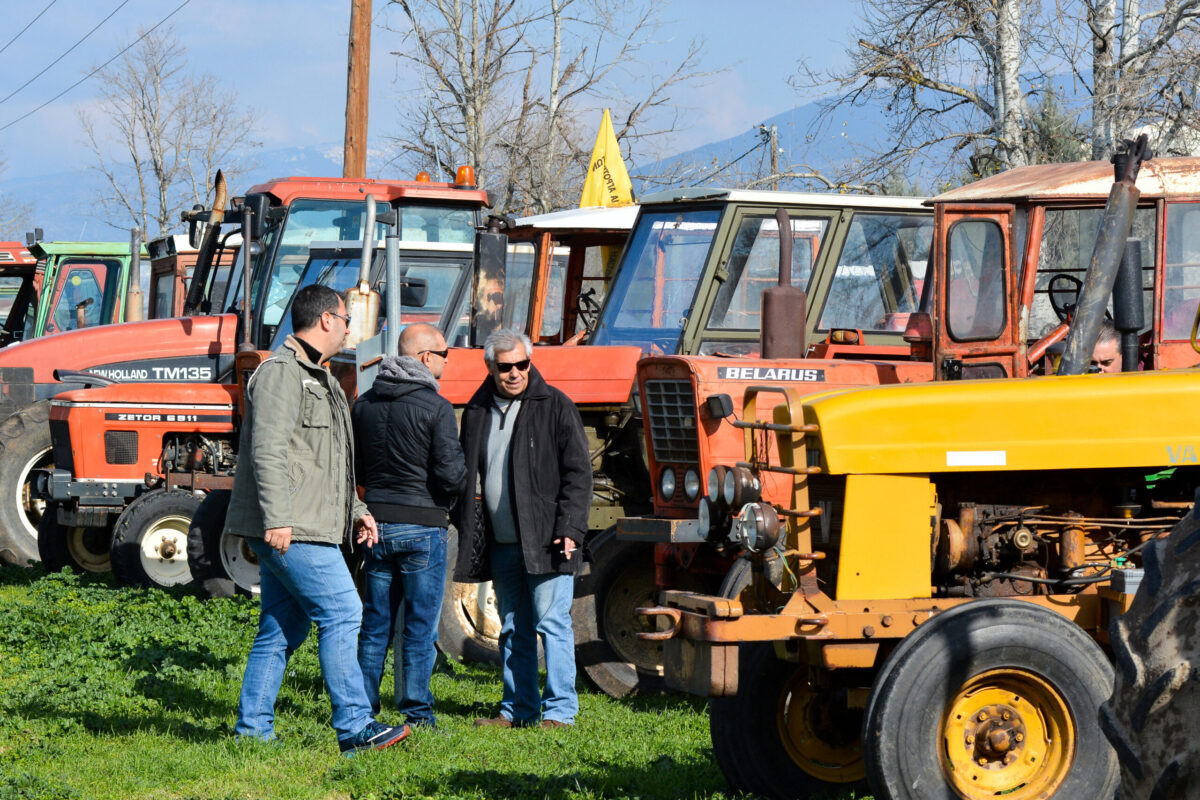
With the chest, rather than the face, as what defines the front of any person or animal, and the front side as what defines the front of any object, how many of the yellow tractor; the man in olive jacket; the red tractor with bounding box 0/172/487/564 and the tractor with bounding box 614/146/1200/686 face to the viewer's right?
1

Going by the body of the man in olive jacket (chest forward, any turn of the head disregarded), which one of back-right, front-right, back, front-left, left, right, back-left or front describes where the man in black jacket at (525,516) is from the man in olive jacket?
front-left

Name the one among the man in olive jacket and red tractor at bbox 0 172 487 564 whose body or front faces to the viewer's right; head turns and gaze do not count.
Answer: the man in olive jacket

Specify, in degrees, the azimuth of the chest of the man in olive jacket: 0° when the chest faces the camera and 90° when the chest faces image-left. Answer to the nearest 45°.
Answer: approximately 270°

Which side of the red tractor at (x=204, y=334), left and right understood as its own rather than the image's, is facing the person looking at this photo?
left

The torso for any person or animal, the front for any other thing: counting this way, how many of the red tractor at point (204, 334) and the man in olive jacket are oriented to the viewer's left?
1

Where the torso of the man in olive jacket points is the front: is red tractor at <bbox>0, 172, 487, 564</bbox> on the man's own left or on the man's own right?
on the man's own left

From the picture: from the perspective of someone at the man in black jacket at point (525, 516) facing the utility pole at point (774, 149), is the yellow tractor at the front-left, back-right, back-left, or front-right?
back-right

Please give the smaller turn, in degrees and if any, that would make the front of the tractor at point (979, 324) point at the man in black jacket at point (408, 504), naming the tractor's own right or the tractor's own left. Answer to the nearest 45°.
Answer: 0° — it already faces them

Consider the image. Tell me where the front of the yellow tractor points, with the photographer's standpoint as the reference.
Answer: facing the viewer and to the left of the viewer

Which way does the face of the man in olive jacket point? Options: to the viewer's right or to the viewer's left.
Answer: to the viewer's right

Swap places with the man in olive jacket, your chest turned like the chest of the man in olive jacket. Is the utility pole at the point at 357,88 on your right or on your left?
on your left

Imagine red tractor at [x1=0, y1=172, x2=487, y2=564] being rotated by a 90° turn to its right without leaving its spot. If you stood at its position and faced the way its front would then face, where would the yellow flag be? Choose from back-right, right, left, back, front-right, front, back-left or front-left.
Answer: right

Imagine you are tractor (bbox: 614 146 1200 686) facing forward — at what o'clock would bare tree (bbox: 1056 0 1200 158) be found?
The bare tree is roughly at 5 o'clock from the tractor.
